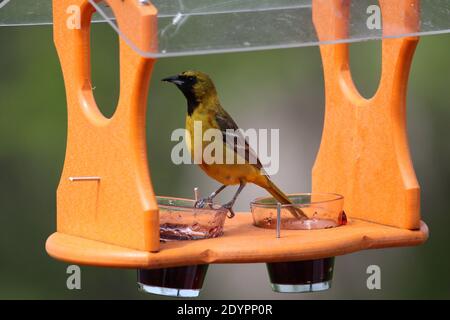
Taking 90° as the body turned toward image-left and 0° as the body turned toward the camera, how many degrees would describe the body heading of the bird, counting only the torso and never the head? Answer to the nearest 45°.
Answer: approximately 90°
